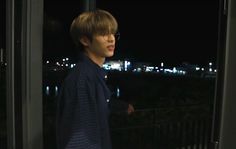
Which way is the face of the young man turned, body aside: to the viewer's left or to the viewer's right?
to the viewer's right

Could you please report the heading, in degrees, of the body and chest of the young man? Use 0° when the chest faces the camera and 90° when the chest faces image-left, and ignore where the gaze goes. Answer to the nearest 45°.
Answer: approximately 270°

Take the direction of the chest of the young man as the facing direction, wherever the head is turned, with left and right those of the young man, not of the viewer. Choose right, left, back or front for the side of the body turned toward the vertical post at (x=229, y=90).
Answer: front
